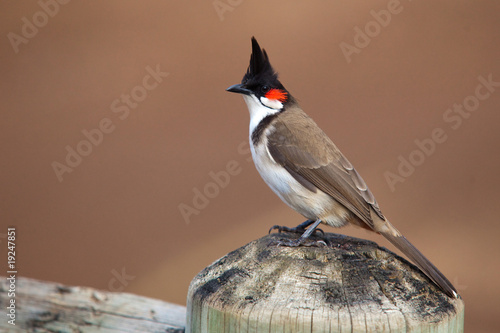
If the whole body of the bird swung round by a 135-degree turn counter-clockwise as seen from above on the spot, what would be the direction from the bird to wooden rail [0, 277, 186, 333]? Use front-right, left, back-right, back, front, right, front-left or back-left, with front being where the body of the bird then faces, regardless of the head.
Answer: right

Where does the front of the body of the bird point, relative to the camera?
to the viewer's left
